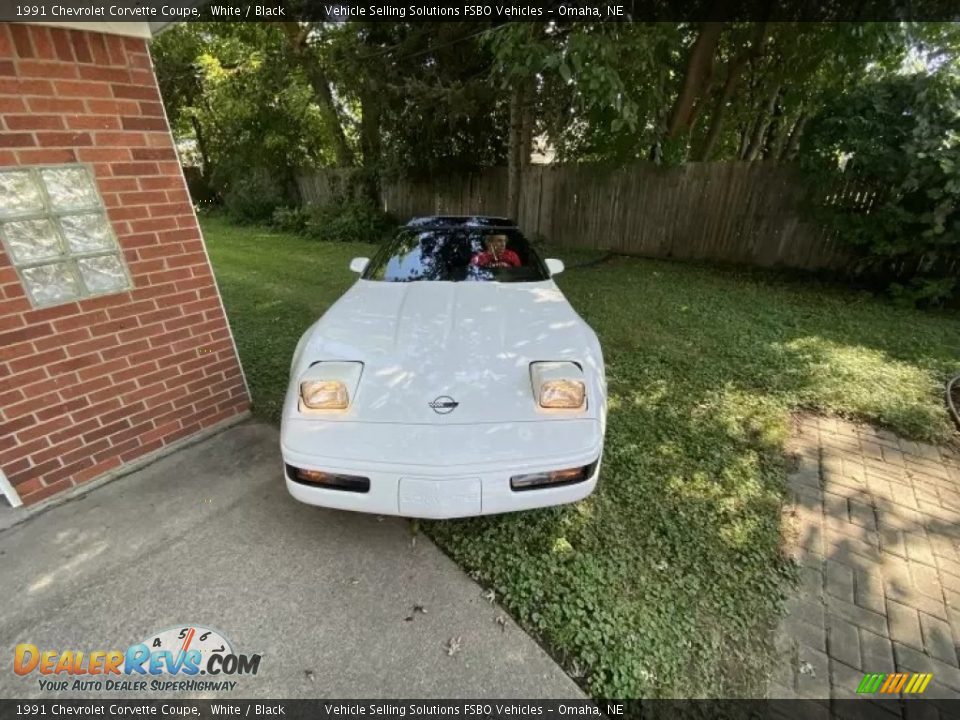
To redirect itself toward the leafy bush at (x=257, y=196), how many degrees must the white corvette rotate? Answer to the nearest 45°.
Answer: approximately 135° to its right

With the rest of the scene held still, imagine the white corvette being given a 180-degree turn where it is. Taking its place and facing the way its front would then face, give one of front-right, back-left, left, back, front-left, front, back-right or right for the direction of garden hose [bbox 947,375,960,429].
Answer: right

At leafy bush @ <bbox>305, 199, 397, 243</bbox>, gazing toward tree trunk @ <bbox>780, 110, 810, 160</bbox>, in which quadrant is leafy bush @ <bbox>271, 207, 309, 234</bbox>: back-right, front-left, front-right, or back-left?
back-left

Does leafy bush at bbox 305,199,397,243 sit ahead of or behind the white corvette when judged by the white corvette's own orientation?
behind

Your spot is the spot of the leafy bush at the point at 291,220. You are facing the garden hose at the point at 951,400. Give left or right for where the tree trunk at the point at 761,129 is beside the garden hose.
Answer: left

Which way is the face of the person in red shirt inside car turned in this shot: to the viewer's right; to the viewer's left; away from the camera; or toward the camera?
toward the camera

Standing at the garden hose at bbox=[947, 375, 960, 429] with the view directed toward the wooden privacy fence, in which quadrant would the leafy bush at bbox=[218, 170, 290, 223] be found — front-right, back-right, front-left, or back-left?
front-left

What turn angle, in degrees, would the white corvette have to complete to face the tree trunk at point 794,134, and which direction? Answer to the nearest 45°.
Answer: approximately 135° to its left

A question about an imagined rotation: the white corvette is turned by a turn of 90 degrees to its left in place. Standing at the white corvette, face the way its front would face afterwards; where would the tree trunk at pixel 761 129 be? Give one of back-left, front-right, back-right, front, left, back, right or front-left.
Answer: front-left

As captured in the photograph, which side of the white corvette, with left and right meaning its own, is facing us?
front

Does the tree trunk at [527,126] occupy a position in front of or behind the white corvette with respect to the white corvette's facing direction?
behind
